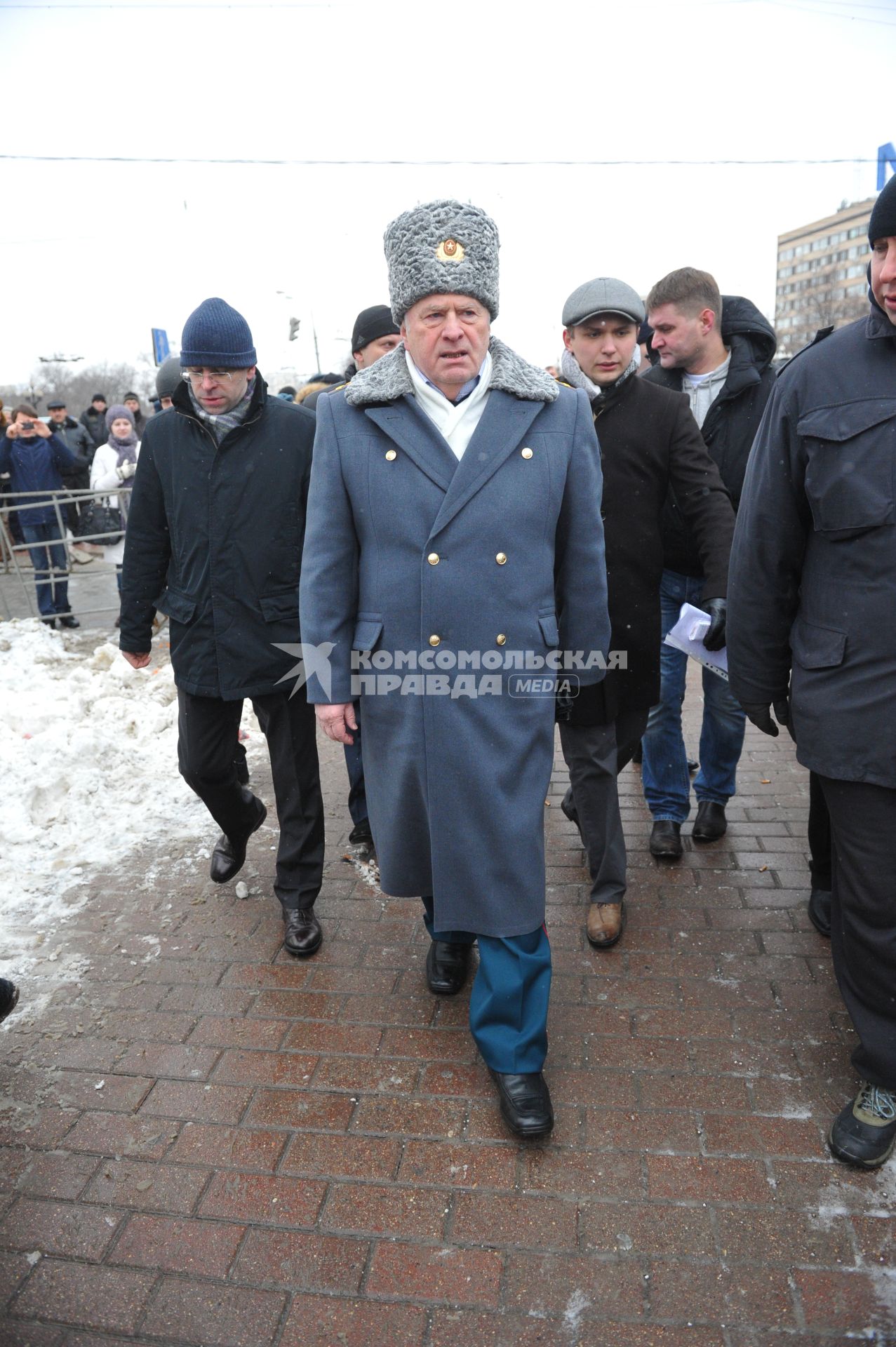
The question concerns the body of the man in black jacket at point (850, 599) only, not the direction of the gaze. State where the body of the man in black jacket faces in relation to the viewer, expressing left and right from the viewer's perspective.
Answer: facing the viewer

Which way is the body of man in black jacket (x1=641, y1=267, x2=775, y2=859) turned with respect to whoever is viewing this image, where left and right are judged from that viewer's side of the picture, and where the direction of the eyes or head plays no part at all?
facing the viewer and to the left of the viewer

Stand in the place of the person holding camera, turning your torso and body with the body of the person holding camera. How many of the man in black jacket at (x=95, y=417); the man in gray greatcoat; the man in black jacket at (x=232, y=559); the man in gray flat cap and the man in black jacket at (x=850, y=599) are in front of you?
4

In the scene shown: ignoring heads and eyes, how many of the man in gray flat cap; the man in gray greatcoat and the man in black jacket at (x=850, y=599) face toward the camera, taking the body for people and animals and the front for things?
3

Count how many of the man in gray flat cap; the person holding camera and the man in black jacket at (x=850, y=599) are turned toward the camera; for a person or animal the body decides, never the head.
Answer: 3

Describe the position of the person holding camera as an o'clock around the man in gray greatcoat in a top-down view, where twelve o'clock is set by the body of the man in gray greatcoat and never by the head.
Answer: The person holding camera is roughly at 5 o'clock from the man in gray greatcoat.

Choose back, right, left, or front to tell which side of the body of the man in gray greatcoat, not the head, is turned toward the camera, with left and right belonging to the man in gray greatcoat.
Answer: front

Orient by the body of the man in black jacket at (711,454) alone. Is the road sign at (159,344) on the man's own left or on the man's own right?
on the man's own right

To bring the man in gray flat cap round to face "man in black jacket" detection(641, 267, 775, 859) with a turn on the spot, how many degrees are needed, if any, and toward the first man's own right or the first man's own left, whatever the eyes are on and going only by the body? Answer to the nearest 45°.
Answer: approximately 135° to the first man's own left

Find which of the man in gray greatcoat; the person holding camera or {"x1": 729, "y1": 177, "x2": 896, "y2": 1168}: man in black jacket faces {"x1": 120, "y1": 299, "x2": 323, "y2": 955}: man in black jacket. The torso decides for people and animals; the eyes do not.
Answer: the person holding camera

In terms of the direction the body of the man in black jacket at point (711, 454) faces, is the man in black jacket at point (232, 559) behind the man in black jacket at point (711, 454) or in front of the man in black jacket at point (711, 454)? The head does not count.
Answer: in front
